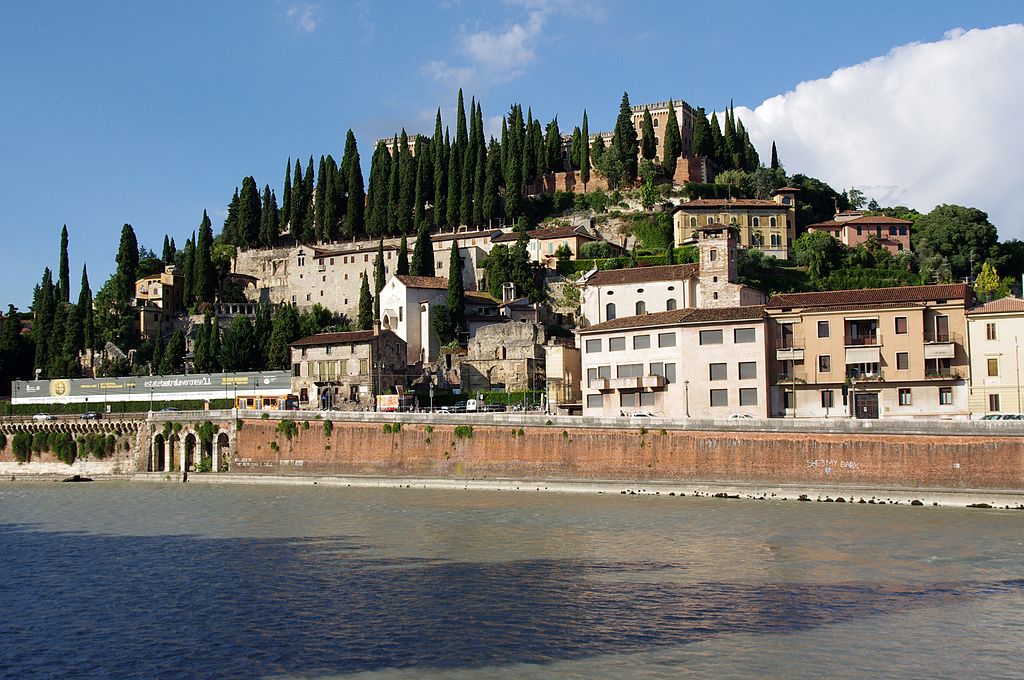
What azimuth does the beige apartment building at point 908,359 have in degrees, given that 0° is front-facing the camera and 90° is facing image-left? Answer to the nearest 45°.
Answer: approximately 0°
